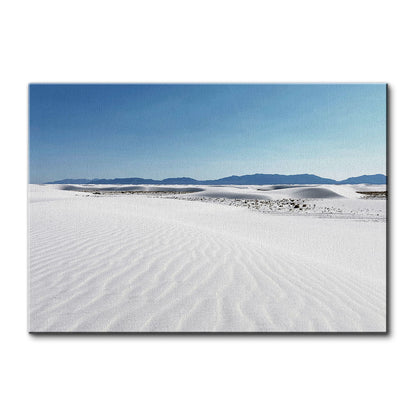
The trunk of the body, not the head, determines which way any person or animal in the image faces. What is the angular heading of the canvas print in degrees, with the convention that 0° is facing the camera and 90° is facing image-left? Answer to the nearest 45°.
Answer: approximately 0°
